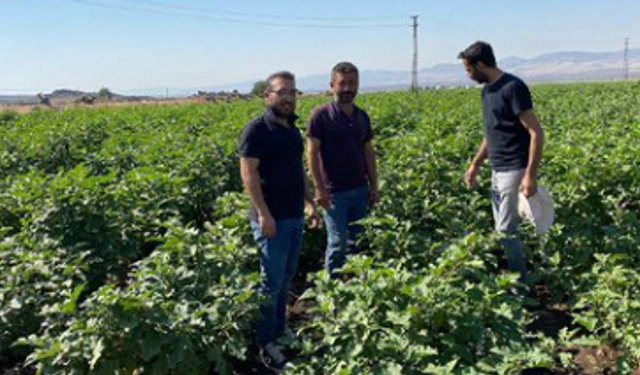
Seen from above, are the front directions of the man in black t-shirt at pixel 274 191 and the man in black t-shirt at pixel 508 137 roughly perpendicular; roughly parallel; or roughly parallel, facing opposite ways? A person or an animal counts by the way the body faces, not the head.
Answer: roughly perpendicular

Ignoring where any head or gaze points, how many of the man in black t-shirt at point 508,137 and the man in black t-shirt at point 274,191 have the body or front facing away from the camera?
0

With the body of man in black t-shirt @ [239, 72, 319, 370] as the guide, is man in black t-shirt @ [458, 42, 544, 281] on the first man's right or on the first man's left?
on the first man's left

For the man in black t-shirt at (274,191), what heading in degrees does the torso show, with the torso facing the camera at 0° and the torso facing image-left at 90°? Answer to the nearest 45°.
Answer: approximately 315°

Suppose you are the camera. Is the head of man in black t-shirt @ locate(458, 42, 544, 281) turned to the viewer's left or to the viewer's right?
to the viewer's left

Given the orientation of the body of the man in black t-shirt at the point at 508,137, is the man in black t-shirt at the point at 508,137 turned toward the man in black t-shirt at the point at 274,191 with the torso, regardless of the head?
yes

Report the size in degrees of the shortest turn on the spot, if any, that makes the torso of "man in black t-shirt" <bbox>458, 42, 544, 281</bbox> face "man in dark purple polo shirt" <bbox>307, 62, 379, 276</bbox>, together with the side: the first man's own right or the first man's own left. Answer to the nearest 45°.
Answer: approximately 45° to the first man's own right

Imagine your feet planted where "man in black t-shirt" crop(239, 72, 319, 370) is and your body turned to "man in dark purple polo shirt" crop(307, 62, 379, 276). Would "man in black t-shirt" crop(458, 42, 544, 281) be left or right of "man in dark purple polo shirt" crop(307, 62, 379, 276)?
right

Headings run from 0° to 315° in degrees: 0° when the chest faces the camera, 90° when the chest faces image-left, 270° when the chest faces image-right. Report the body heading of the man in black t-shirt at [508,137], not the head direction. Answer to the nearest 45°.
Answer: approximately 45°
